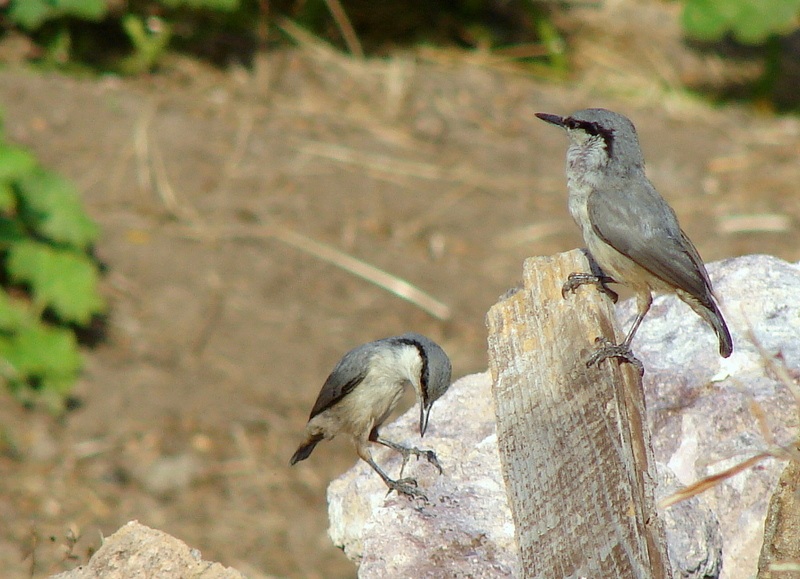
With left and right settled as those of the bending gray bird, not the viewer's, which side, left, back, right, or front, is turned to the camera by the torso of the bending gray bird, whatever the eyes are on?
right

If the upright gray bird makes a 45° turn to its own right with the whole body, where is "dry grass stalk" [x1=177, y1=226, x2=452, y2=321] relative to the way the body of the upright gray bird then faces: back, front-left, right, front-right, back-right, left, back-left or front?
front

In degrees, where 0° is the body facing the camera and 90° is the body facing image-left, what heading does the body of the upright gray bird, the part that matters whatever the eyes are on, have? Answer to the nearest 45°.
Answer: approximately 90°

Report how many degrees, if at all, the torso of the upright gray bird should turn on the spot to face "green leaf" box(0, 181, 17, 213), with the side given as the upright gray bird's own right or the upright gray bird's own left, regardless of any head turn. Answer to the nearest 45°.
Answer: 0° — it already faces it

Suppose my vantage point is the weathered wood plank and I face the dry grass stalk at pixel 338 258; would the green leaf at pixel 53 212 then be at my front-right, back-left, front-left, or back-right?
front-left

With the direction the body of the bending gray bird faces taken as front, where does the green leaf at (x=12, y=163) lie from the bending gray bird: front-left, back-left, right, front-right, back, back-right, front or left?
back-left

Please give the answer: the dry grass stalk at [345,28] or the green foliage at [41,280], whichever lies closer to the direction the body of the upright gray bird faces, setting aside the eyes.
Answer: the green foliage

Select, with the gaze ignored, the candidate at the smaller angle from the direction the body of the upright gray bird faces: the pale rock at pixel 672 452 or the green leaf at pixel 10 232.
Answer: the green leaf

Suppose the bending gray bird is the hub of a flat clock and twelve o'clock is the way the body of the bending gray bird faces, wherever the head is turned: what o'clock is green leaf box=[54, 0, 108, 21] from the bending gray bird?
The green leaf is roughly at 8 o'clock from the bending gray bird.

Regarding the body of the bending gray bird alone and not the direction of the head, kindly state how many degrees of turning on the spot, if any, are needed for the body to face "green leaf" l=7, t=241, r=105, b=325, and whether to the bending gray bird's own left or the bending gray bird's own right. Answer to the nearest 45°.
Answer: approximately 135° to the bending gray bird's own left

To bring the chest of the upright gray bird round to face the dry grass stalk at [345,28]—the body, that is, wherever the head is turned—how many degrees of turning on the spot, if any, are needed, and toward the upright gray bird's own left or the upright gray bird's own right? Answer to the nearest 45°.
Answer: approximately 45° to the upright gray bird's own right

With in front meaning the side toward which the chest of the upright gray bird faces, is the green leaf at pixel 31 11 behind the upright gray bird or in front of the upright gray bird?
in front

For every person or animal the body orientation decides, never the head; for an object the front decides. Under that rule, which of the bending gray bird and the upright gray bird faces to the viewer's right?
the bending gray bird

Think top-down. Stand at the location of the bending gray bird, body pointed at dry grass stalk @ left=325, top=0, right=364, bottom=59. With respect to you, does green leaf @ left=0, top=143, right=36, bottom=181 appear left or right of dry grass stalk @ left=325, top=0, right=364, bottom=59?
left

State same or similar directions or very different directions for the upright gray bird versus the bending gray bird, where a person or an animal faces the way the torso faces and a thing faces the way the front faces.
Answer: very different directions

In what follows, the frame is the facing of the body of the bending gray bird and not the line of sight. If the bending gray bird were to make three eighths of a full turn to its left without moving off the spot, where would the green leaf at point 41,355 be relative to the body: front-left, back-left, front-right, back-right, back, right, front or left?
front
